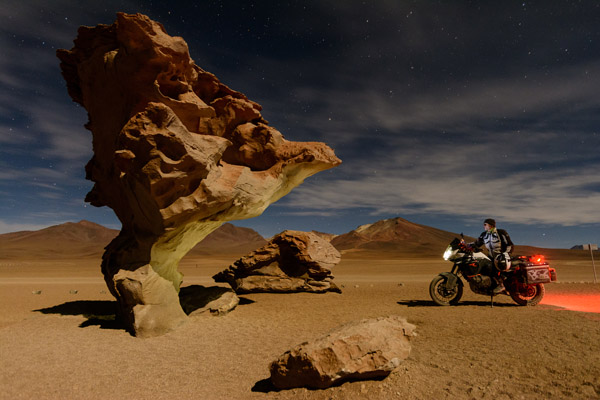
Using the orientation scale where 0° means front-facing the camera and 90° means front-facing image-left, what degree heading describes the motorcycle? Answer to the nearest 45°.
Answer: approximately 90°

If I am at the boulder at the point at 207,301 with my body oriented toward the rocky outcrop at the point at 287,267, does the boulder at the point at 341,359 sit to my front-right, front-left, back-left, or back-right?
back-right

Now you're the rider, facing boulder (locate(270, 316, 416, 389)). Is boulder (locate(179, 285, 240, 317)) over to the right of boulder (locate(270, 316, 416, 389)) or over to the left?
right

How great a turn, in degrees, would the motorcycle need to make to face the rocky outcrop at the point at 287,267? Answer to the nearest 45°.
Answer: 0° — it already faces it
